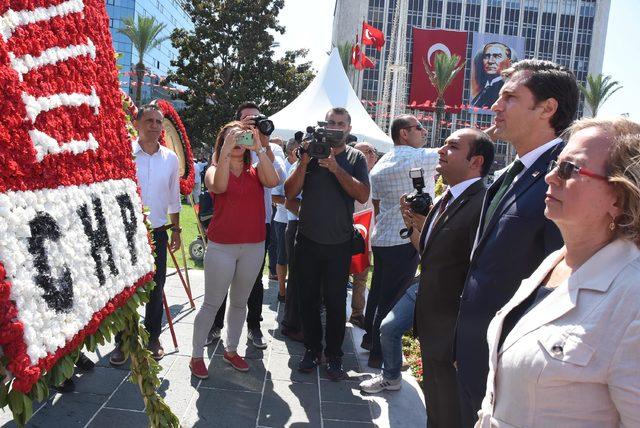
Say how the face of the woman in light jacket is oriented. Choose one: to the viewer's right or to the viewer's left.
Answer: to the viewer's left

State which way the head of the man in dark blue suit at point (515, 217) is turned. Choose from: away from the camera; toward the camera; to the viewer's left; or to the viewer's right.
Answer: to the viewer's left

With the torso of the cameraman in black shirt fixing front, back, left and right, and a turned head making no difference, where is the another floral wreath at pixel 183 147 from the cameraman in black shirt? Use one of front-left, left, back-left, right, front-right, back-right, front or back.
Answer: back-right

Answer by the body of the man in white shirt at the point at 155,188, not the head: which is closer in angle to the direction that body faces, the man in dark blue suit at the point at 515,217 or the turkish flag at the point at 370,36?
the man in dark blue suit

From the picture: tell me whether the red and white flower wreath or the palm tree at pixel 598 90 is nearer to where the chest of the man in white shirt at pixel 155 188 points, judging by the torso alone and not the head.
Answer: the red and white flower wreath

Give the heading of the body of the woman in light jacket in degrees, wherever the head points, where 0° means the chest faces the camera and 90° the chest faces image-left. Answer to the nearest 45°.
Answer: approximately 45°

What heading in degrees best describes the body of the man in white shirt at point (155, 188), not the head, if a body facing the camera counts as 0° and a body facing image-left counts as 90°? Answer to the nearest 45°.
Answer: approximately 0°

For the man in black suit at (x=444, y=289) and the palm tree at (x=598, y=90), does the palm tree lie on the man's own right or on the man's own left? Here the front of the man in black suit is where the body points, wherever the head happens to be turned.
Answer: on the man's own right

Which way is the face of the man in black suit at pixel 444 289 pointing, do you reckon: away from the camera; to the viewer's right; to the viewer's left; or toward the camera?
to the viewer's left

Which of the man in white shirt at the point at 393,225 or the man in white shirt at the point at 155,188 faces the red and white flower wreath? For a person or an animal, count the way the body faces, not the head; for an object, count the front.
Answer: the man in white shirt at the point at 155,188
